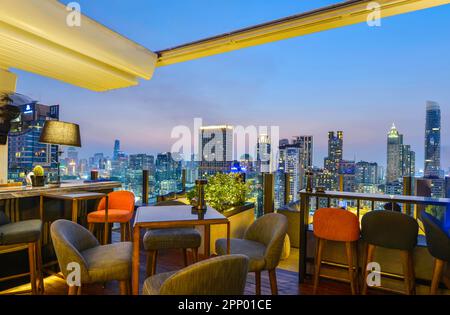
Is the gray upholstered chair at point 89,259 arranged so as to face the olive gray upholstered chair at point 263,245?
yes

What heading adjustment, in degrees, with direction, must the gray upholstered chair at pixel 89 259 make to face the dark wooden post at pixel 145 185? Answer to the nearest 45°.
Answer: approximately 90° to its left

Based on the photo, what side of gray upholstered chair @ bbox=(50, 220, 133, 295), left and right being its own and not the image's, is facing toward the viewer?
right

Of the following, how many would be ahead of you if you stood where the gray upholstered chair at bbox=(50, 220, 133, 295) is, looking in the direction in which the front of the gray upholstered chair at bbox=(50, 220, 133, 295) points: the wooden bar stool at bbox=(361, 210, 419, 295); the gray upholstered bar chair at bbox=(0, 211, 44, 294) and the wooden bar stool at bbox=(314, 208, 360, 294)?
2

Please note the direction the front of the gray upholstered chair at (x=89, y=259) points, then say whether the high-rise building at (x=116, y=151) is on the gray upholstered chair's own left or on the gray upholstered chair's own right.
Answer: on the gray upholstered chair's own left

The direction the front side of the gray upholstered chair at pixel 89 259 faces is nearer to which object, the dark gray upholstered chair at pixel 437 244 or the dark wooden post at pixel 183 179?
the dark gray upholstered chair

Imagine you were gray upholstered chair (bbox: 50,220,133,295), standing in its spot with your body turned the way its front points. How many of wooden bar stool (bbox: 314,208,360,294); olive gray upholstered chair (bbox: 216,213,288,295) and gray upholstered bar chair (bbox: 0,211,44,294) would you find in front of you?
2

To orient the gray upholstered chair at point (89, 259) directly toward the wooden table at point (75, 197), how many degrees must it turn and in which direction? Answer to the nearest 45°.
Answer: approximately 90° to its left
